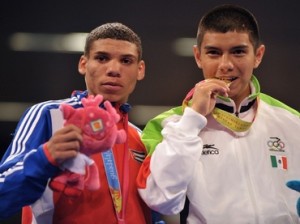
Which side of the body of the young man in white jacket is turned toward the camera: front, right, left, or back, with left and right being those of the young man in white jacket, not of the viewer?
front
